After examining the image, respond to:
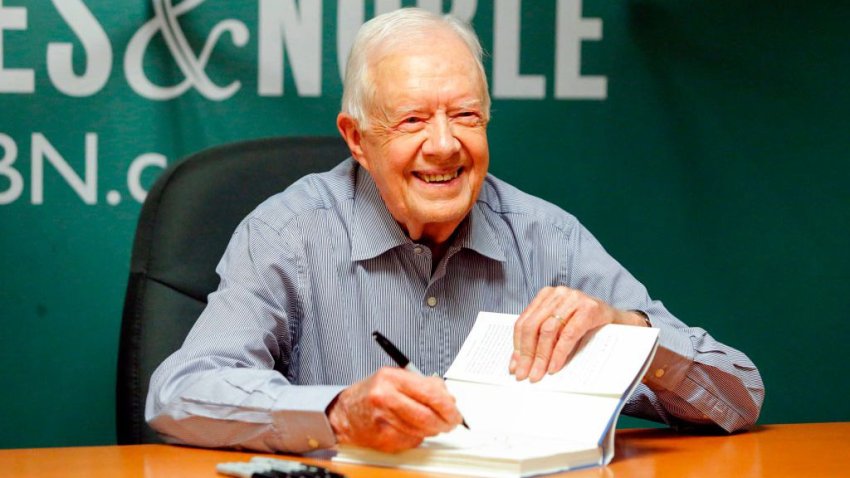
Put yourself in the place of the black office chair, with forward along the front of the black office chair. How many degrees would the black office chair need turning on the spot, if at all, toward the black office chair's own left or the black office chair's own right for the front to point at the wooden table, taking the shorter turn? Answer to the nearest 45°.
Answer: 0° — it already faces it

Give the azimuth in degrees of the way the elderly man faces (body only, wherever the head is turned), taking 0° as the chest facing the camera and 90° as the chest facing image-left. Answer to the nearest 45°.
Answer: approximately 0°

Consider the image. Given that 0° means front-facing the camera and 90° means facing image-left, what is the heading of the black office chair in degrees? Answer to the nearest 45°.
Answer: approximately 315°
